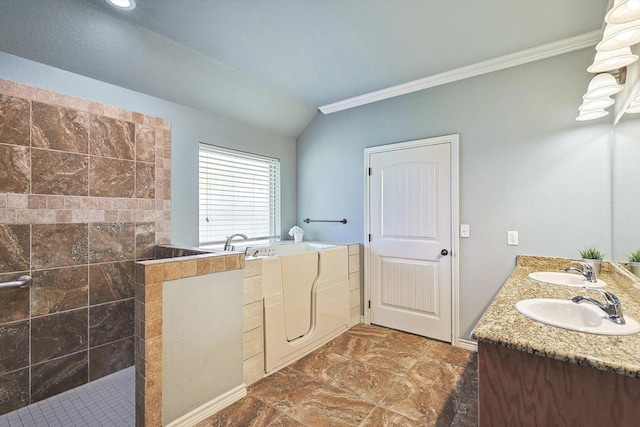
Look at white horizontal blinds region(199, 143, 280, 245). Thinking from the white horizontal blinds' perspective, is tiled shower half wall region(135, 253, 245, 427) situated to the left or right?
on its right

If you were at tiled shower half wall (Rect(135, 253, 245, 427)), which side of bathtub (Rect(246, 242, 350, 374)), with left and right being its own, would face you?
right

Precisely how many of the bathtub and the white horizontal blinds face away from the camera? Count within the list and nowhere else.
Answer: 0

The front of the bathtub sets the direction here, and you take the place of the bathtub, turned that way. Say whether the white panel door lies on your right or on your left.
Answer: on your left

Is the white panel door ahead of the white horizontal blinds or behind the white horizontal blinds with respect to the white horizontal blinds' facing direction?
ahead

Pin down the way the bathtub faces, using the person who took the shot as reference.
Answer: facing the viewer and to the right of the viewer
